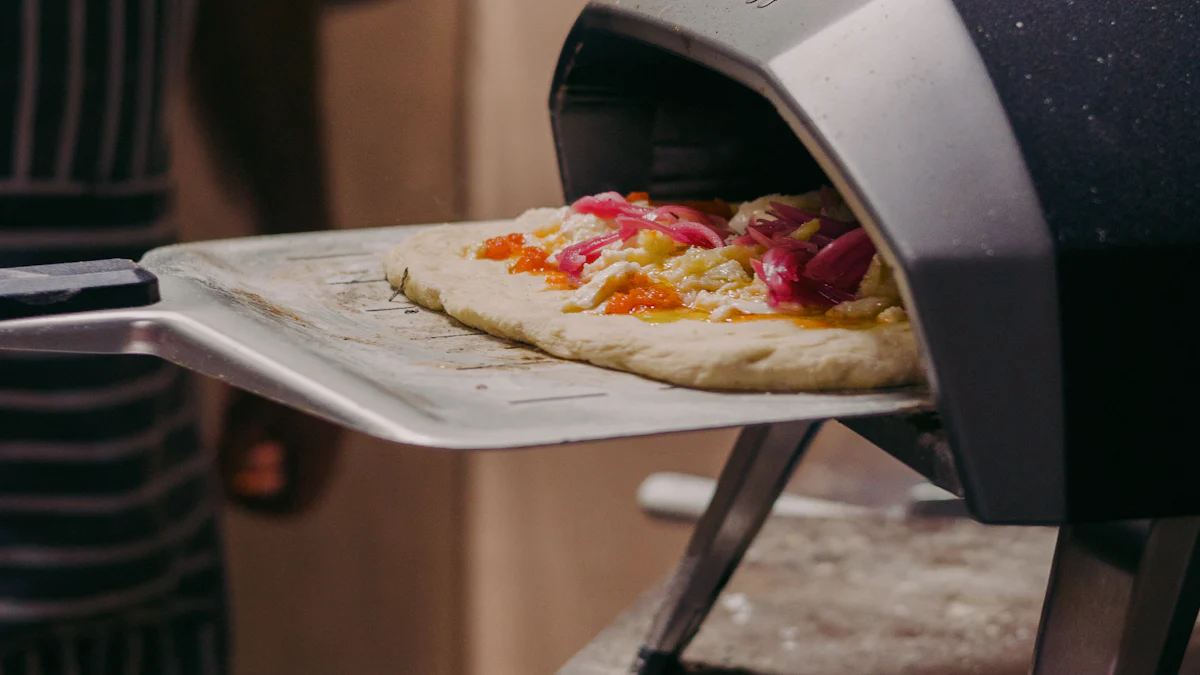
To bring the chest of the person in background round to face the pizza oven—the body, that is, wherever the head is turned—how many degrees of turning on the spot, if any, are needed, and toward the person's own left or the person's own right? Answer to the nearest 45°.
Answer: approximately 45° to the person's own left

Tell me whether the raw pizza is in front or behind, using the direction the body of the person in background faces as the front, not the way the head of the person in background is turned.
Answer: in front

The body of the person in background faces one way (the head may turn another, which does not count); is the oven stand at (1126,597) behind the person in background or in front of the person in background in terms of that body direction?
in front
